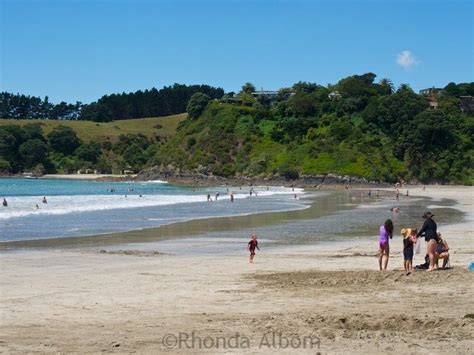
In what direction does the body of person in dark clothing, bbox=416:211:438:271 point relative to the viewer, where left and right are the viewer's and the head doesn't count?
facing to the left of the viewer

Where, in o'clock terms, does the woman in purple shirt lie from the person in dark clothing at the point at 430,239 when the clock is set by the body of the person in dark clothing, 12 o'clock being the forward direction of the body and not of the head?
The woman in purple shirt is roughly at 1 o'clock from the person in dark clothing.
